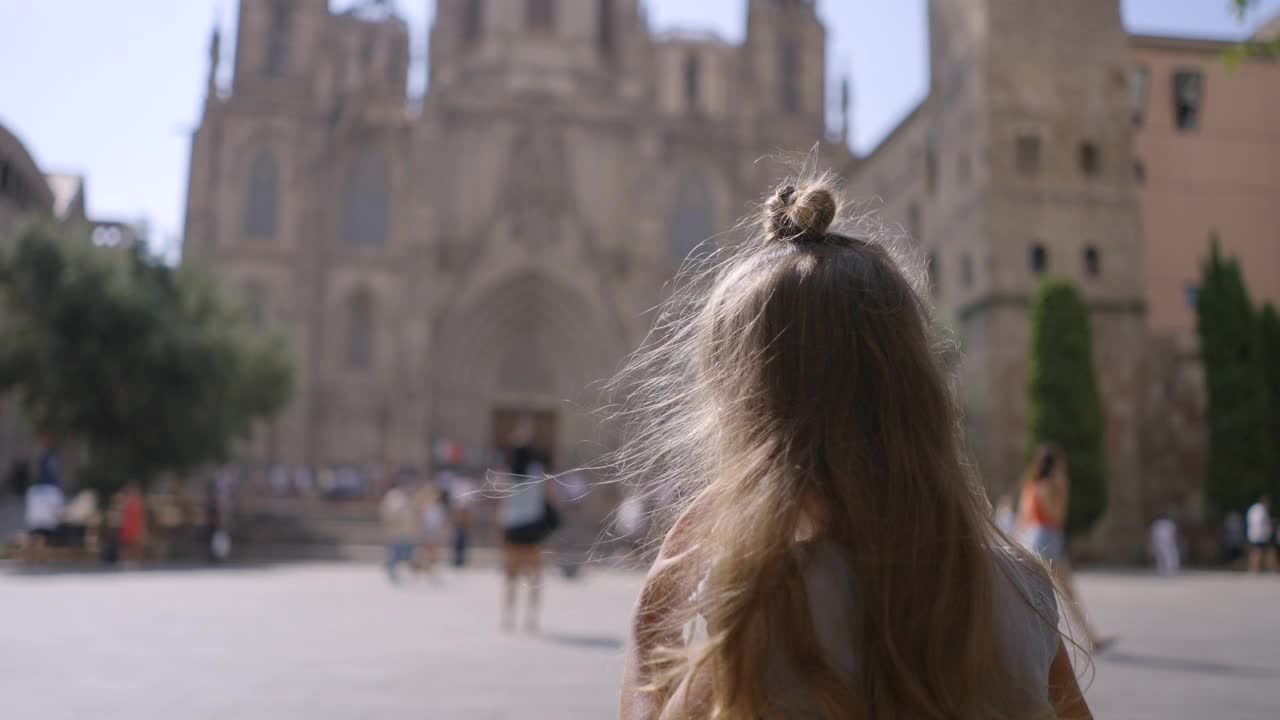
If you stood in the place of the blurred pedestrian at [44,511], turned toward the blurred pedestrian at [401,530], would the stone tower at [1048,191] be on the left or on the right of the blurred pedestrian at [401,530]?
left

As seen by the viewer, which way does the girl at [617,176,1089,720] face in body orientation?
away from the camera

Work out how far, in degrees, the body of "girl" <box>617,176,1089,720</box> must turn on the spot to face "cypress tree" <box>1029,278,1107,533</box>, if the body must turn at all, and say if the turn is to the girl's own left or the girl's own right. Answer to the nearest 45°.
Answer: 0° — they already face it

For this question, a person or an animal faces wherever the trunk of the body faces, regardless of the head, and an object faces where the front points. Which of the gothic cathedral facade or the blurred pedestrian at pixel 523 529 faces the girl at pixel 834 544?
the gothic cathedral facade

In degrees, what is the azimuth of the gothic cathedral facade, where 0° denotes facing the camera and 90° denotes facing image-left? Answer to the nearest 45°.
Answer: approximately 0°
